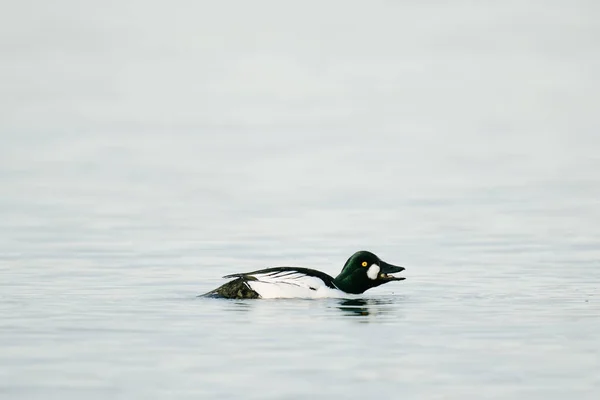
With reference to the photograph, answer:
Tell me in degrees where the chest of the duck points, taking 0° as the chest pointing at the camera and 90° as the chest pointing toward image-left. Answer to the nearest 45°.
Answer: approximately 270°
